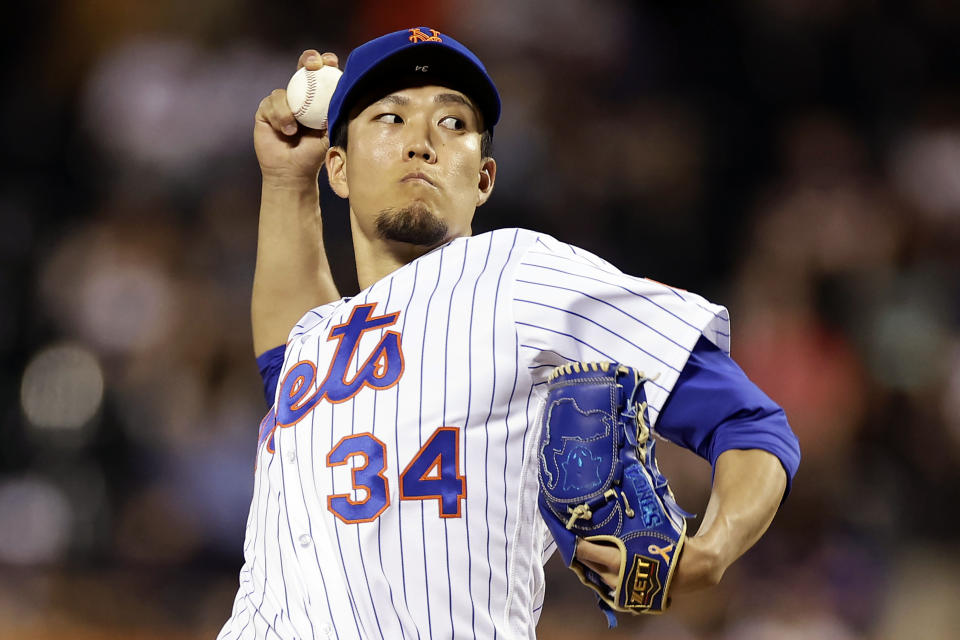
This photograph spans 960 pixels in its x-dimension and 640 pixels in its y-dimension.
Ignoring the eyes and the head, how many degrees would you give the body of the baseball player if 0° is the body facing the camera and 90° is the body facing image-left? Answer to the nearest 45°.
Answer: approximately 45°

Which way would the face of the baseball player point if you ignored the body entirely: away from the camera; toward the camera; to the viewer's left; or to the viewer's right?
toward the camera
